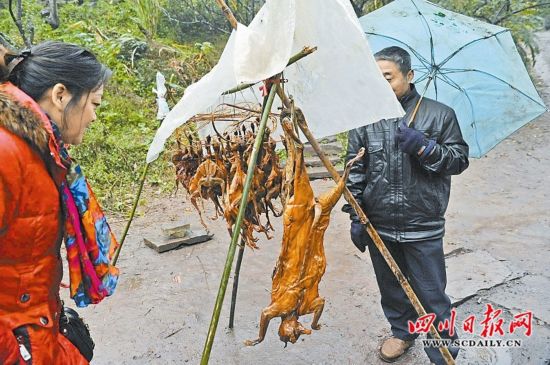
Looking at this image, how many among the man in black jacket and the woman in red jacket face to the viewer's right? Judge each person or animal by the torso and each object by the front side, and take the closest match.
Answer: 1

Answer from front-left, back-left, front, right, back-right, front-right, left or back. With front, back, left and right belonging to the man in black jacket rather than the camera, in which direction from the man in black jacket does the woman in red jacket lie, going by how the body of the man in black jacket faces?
front

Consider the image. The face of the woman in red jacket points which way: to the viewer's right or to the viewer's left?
to the viewer's right

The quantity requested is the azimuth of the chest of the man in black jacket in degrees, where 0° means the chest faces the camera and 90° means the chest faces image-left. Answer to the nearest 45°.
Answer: approximately 45°

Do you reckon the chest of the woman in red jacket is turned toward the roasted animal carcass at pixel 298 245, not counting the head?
yes

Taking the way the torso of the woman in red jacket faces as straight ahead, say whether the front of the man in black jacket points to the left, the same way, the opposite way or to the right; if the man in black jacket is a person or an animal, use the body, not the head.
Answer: to the right

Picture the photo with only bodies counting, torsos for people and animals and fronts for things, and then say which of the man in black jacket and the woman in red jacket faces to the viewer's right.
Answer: the woman in red jacket

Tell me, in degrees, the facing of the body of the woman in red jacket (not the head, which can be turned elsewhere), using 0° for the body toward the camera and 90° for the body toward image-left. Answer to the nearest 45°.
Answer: approximately 270°

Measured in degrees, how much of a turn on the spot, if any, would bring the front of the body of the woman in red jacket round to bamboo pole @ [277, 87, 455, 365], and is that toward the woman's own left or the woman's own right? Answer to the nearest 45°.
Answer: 0° — they already face it

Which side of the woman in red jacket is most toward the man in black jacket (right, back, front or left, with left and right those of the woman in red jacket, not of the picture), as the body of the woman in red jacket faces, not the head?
front
